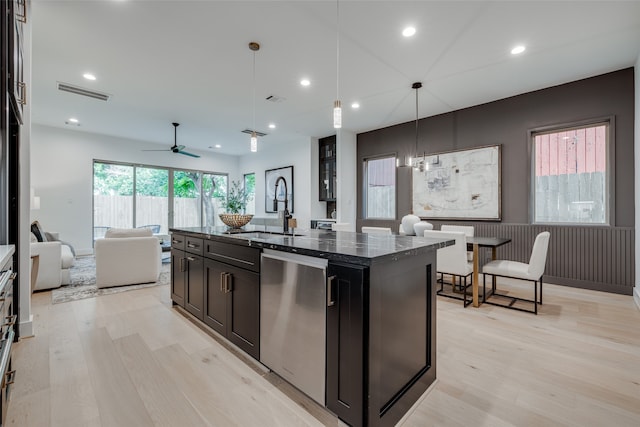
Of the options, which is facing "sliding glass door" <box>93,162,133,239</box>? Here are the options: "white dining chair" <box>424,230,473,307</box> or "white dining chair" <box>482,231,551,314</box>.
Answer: "white dining chair" <box>482,231,551,314</box>

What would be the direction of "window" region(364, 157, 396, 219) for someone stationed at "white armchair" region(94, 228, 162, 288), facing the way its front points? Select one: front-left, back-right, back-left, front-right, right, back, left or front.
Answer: right

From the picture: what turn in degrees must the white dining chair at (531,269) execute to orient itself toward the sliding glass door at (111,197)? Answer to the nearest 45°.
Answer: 0° — it already faces it

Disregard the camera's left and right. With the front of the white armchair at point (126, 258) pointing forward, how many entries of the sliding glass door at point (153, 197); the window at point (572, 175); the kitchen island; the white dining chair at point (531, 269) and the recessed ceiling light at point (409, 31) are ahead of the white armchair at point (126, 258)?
1

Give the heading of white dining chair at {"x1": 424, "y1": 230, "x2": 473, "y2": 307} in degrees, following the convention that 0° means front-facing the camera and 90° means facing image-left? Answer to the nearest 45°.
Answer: approximately 225°

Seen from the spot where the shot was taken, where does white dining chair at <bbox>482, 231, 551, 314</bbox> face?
facing to the left of the viewer

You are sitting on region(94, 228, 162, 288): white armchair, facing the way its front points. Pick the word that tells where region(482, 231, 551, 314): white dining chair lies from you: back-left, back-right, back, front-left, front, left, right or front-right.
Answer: back-right

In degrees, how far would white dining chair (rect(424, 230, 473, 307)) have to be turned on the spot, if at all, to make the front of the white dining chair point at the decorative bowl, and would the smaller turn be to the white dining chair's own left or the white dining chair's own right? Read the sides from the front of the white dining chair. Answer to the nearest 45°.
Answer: approximately 180°

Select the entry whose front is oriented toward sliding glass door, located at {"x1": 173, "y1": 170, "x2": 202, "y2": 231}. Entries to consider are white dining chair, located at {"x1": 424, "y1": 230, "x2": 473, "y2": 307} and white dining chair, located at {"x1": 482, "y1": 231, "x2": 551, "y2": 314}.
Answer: white dining chair, located at {"x1": 482, "y1": 231, "x2": 551, "y2": 314}

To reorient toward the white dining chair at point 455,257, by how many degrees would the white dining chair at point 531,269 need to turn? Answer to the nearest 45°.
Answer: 0° — it already faces it

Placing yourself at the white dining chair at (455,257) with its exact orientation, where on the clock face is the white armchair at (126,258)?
the white armchair at (126,258) is roughly at 7 o'clock from the white dining chair at (455,257).

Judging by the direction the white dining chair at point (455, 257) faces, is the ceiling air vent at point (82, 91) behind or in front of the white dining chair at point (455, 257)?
behind

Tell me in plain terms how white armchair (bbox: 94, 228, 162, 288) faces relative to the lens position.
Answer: facing away from the viewer

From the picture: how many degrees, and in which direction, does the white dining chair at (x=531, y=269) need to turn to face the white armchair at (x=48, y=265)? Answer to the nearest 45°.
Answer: approximately 45° to its left
